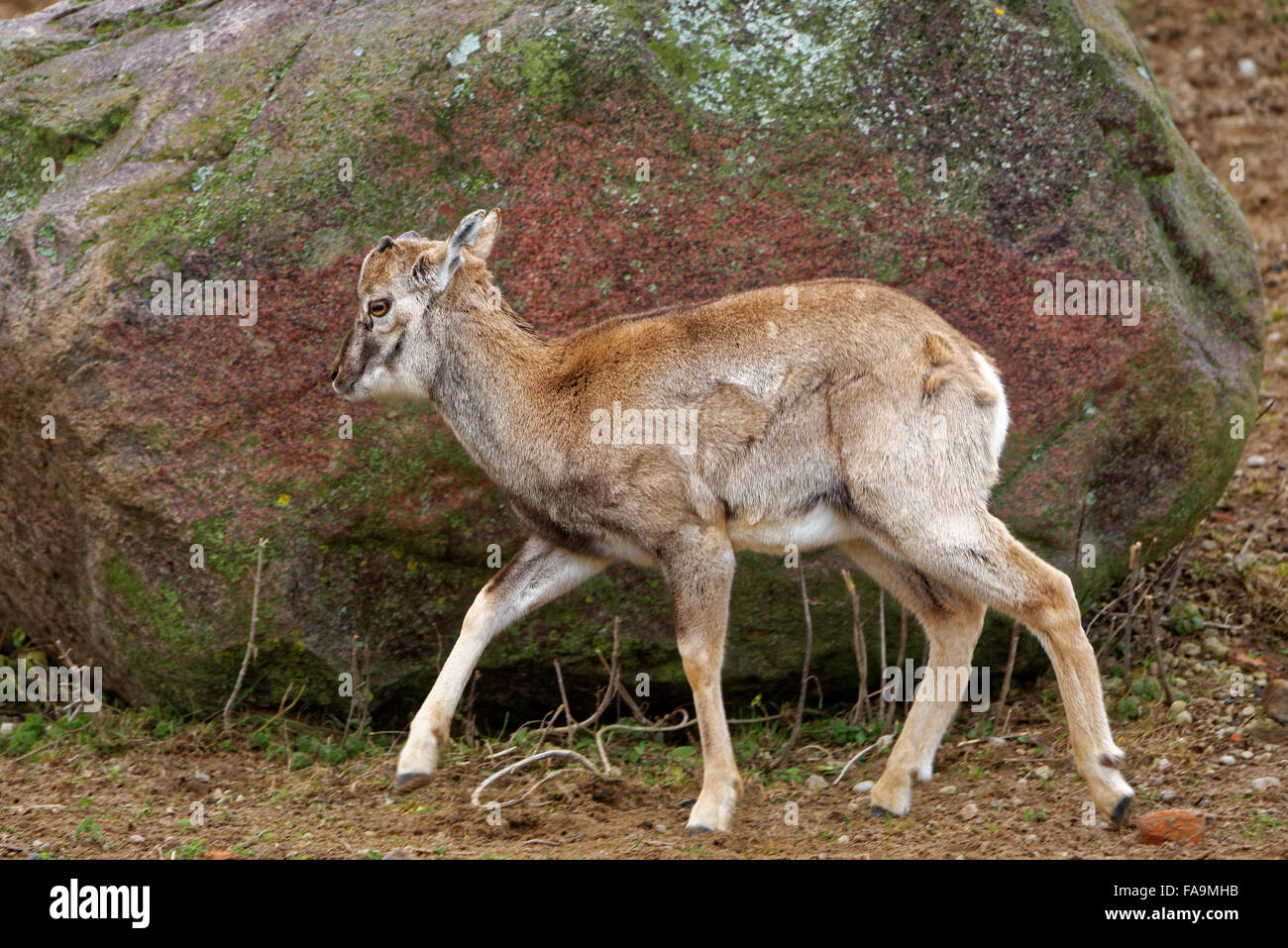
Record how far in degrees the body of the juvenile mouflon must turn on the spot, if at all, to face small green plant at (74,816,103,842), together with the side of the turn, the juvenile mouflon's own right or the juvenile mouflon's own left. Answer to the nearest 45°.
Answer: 0° — it already faces it

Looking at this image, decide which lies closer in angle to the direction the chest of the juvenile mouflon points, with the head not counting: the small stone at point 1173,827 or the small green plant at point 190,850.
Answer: the small green plant

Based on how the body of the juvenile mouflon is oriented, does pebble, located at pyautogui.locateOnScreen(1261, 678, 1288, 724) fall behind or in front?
behind

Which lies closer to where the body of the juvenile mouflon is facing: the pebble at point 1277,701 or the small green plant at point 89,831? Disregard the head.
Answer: the small green plant

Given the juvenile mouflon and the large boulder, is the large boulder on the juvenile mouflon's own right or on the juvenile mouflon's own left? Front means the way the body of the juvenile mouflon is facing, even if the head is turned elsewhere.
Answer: on the juvenile mouflon's own right

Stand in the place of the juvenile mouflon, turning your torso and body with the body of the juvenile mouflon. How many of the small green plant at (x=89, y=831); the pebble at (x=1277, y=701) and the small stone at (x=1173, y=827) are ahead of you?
1

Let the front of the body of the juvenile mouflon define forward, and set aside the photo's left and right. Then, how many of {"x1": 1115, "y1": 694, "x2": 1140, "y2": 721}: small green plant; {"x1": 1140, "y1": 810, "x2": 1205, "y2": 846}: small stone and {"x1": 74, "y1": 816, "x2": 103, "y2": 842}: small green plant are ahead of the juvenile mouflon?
1

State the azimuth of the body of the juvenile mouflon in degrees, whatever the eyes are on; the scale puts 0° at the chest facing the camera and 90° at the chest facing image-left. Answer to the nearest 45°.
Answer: approximately 90°
